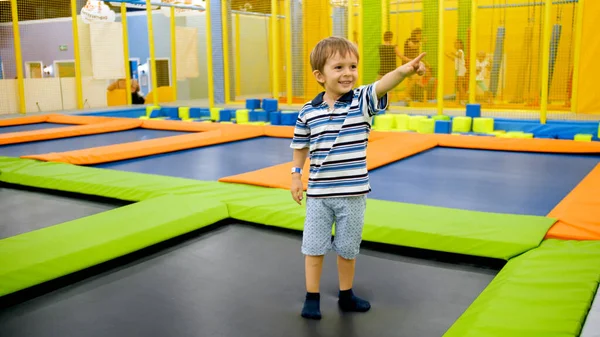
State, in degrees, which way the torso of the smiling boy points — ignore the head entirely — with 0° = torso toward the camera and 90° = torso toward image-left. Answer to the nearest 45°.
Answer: approximately 0°

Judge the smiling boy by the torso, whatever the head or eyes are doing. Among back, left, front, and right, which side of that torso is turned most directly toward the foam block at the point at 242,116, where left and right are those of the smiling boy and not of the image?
back

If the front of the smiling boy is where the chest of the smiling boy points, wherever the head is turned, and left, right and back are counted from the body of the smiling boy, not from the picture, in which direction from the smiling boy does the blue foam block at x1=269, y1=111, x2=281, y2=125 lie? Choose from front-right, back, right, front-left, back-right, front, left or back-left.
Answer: back

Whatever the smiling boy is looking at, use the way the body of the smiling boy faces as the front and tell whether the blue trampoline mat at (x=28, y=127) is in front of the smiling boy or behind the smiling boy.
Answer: behind

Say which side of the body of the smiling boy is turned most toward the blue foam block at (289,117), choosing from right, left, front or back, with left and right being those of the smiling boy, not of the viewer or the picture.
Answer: back

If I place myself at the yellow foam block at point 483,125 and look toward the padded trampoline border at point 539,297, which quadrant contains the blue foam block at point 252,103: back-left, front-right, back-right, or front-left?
back-right

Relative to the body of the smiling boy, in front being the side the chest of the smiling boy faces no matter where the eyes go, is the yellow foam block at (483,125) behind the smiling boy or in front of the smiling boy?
behind

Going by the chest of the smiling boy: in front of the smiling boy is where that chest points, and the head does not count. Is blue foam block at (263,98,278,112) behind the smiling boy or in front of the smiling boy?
behind

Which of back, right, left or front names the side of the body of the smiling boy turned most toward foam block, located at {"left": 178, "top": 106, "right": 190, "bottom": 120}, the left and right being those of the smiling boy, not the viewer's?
back

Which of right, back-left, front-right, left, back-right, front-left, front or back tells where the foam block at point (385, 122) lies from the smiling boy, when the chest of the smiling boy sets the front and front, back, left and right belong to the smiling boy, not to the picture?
back

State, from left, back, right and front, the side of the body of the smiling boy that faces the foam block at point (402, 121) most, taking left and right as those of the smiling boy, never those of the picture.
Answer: back

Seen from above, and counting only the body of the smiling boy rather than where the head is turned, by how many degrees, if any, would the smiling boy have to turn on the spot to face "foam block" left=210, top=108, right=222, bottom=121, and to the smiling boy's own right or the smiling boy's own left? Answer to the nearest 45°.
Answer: approximately 180°

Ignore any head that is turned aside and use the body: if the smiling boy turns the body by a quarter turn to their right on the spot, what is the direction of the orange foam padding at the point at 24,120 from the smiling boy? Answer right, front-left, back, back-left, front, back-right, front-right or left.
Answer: front-right

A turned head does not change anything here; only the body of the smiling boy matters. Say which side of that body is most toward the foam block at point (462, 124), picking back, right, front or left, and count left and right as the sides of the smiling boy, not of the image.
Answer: back
